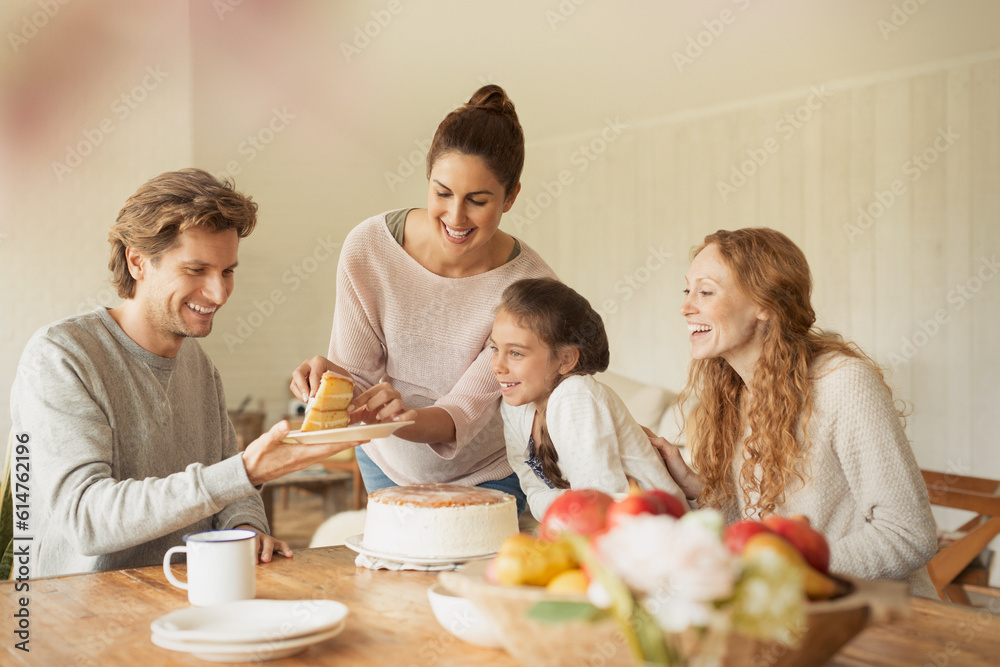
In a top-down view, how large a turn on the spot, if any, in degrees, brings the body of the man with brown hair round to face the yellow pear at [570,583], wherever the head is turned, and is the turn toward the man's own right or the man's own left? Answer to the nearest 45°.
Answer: approximately 45° to the man's own right

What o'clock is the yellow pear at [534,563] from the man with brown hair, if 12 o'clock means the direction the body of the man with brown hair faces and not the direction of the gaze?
The yellow pear is roughly at 1 o'clock from the man with brown hair.

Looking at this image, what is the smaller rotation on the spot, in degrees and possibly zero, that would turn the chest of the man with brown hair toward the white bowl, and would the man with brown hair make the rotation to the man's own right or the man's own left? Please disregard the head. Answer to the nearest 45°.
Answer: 0° — they already face it

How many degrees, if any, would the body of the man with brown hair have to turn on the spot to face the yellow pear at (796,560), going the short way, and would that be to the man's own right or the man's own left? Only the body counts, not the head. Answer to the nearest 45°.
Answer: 0° — they already face it

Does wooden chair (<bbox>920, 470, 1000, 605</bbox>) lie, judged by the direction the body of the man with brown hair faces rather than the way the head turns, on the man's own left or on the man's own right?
on the man's own left

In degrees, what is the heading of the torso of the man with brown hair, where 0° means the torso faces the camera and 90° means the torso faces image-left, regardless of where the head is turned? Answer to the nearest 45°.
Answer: approximately 315°
